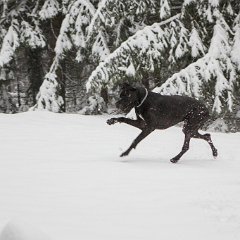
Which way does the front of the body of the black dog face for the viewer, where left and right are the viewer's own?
facing to the left of the viewer

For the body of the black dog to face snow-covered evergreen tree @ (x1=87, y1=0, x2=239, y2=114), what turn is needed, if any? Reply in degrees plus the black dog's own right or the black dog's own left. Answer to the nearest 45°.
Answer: approximately 90° to the black dog's own right
